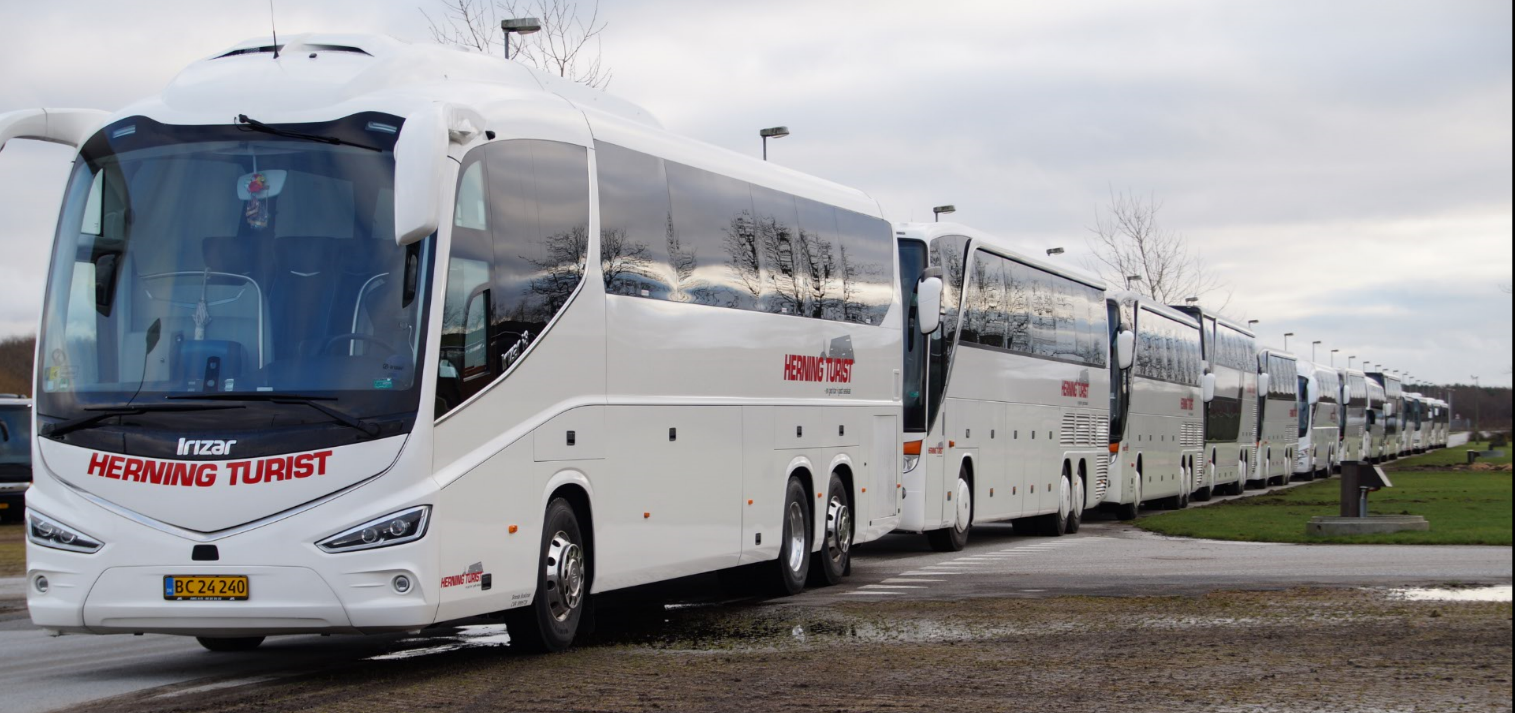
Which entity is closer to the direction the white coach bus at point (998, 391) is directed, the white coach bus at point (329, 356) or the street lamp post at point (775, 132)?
the white coach bus

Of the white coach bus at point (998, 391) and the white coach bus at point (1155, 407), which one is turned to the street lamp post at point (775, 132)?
the white coach bus at point (1155, 407)

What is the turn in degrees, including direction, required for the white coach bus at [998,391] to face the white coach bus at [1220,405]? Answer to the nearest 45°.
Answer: approximately 135° to its right

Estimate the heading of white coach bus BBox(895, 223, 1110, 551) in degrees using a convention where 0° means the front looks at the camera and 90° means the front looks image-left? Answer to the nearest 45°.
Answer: approximately 45°

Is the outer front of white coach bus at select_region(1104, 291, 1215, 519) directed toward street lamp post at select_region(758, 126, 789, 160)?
yes

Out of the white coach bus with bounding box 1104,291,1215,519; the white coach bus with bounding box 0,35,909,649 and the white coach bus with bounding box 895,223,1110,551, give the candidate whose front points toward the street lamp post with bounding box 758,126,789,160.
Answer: the white coach bus with bounding box 1104,291,1215,519

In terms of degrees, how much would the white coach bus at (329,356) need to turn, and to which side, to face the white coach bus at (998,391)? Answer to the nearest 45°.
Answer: approximately 180°

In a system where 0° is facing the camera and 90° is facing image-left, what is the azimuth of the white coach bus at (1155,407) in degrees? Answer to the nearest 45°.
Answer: approximately 45°

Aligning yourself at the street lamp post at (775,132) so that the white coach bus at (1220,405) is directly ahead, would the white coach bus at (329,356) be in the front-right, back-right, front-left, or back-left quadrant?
back-right

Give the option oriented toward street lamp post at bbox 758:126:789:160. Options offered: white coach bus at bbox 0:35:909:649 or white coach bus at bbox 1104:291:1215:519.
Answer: white coach bus at bbox 1104:291:1215:519
